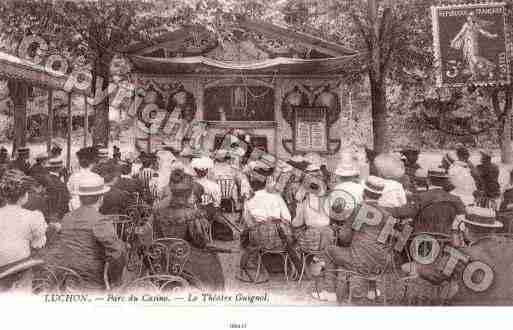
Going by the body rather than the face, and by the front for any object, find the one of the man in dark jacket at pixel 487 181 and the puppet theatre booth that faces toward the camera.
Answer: the puppet theatre booth

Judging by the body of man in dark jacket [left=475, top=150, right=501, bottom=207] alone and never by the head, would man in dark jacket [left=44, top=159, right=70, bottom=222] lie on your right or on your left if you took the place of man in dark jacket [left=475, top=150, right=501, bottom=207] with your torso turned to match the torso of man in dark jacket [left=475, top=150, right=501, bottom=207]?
on your left

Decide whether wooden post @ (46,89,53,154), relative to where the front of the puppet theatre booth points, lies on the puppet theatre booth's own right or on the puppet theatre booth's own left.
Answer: on the puppet theatre booth's own right

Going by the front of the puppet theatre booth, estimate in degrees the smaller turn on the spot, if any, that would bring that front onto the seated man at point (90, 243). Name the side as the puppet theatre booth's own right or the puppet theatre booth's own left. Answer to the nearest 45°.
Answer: approximately 45° to the puppet theatre booth's own right

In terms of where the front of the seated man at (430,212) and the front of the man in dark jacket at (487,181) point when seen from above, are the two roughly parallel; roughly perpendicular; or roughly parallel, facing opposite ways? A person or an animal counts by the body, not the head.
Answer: roughly parallel

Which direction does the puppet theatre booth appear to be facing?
toward the camera

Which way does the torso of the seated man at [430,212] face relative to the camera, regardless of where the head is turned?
away from the camera

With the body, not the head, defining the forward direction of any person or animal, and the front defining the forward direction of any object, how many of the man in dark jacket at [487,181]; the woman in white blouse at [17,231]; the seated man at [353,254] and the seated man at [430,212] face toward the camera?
0

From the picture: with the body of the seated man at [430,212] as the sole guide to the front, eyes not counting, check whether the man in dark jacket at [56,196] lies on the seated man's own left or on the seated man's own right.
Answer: on the seated man's own left

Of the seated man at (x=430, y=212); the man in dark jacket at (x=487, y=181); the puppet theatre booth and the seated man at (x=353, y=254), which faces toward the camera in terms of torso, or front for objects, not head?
the puppet theatre booth

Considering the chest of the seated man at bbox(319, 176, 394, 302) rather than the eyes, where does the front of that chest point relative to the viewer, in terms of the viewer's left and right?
facing away from the viewer and to the left of the viewer

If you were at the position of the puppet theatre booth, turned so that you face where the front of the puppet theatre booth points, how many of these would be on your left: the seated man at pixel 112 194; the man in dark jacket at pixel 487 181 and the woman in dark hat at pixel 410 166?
2

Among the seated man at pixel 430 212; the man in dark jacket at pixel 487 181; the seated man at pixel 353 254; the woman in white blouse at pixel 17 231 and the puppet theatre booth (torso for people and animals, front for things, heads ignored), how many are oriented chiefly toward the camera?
1

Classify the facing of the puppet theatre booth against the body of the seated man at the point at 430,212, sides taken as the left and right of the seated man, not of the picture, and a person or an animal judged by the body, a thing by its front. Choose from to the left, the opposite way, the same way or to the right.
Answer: the opposite way
